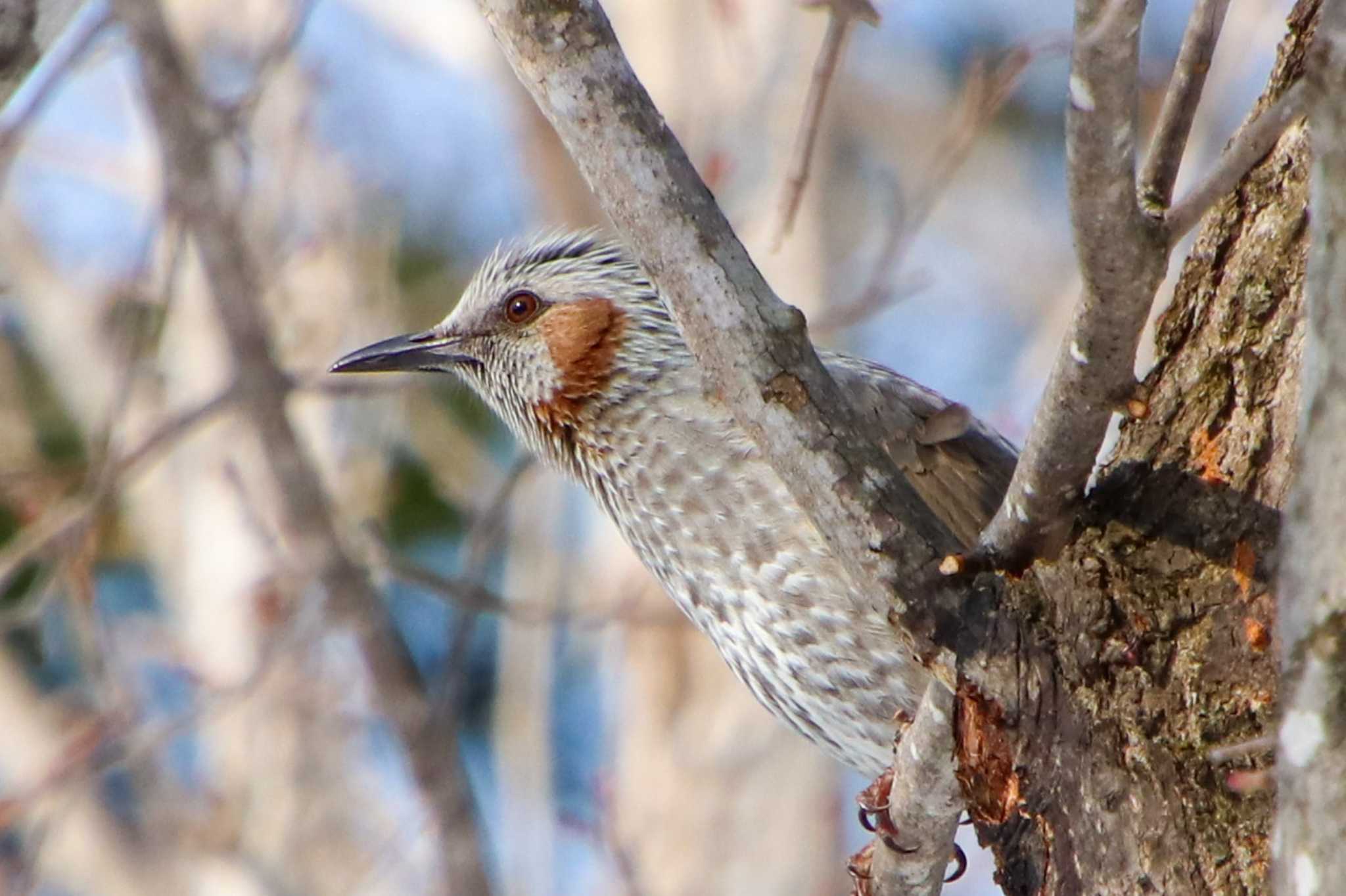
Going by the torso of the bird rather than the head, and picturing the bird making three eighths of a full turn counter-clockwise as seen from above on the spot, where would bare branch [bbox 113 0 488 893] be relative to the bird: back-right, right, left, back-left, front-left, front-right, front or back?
back

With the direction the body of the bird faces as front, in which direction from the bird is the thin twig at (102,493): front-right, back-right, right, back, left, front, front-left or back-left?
front-right

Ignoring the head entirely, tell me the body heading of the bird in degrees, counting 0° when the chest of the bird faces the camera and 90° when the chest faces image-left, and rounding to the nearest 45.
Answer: approximately 90°

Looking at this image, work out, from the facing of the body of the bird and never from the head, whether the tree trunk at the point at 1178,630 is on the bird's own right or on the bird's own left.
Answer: on the bird's own left

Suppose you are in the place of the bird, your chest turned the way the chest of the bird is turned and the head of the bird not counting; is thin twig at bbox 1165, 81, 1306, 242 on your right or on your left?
on your left

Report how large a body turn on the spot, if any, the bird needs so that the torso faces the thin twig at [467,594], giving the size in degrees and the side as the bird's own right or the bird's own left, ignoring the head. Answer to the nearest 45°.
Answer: approximately 90° to the bird's own right
